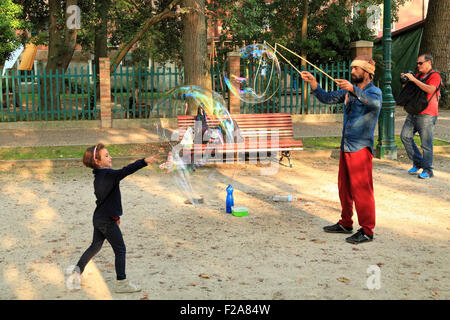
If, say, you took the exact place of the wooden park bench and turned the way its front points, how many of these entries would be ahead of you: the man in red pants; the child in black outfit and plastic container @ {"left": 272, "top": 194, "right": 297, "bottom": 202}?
3

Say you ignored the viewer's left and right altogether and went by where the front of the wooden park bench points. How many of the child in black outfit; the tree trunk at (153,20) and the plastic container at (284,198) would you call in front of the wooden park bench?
2

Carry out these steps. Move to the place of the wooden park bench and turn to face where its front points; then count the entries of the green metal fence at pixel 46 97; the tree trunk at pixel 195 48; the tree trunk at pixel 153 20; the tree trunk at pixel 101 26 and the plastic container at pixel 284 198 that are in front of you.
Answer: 1

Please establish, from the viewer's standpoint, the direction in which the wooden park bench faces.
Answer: facing the viewer

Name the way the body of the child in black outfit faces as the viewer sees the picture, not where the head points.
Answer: to the viewer's right

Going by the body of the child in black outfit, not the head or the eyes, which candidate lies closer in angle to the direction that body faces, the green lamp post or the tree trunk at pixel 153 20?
the green lamp post

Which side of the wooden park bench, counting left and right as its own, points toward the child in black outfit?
front

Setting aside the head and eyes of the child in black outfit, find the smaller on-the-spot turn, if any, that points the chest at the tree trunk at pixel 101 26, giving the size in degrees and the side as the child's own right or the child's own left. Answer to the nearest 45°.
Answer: approximately 90° to the child's own left

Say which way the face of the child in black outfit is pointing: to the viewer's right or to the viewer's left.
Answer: to the viewer's right

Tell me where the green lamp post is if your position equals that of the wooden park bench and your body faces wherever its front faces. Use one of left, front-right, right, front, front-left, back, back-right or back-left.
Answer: left

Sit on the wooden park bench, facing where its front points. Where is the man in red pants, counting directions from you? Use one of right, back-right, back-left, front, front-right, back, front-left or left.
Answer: front

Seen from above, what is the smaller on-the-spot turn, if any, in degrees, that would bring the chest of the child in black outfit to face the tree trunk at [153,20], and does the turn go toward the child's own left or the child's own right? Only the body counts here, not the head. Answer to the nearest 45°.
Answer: approximately 90° to the child's own left

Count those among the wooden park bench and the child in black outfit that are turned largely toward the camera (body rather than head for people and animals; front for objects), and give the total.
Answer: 1

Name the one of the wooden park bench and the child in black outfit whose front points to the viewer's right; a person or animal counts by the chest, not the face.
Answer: the child in black outfit

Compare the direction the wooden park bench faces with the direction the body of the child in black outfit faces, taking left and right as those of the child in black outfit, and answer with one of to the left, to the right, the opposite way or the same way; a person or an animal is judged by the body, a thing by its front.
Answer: to the right

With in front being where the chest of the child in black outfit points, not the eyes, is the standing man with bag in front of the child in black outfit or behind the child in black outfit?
in front

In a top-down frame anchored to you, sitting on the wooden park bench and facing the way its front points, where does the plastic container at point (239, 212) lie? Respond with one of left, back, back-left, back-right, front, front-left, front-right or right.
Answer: front

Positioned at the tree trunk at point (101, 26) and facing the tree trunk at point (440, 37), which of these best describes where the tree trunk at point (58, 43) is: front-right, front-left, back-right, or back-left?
back-right

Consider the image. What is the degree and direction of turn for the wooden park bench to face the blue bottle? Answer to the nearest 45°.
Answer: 0° — it already faces it

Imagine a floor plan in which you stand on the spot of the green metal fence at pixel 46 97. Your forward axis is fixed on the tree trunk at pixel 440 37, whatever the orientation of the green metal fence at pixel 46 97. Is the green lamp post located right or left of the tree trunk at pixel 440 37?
right
